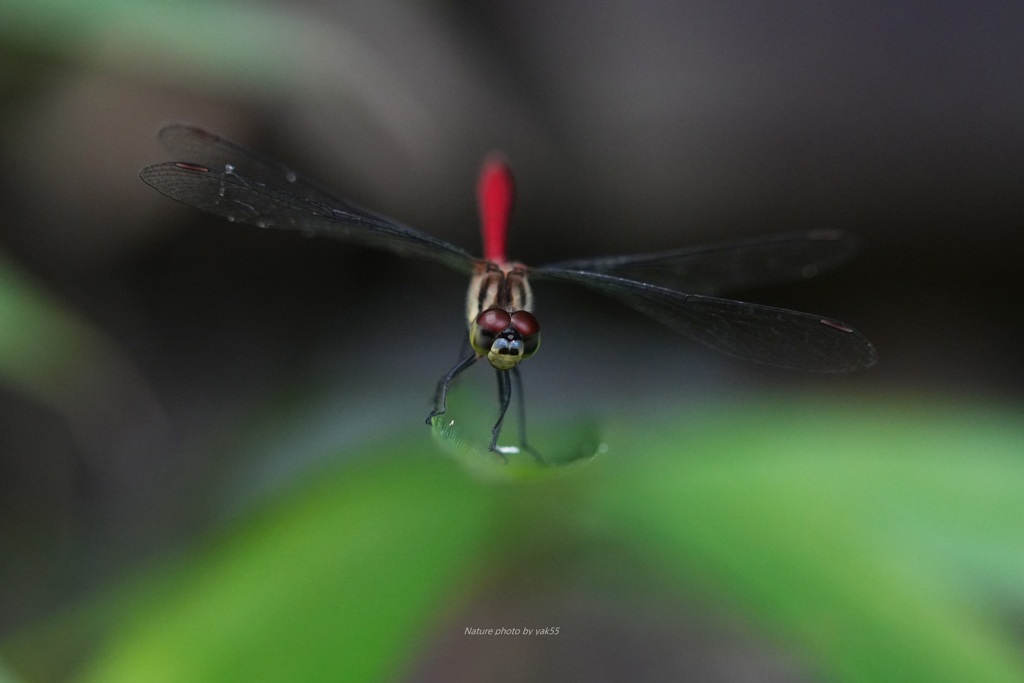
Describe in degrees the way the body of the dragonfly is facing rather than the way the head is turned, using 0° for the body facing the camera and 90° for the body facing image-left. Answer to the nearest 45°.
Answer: approximately 0°

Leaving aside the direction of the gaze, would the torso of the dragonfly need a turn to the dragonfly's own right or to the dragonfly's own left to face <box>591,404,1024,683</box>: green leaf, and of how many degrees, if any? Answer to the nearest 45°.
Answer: approximately 90° to the dragonfly's own left
